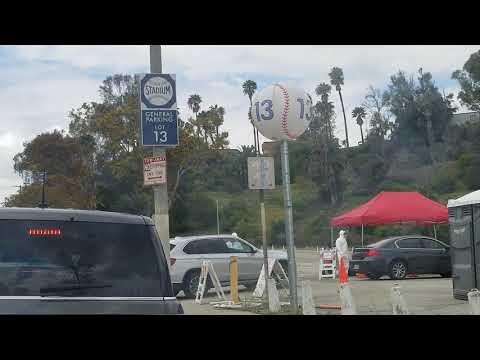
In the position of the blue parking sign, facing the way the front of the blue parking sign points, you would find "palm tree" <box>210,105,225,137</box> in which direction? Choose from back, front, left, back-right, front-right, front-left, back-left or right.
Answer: back

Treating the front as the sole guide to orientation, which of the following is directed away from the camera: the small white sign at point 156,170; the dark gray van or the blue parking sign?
the dark gray van

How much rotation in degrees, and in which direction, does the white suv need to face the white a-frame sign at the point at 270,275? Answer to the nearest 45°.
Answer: approximately 90° to its right

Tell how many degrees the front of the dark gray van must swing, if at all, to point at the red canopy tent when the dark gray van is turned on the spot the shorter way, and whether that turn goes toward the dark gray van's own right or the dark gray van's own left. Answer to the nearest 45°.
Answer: approximately 45° to the dark gray van's own right

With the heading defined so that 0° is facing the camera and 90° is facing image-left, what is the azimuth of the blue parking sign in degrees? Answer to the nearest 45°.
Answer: approximately 0°

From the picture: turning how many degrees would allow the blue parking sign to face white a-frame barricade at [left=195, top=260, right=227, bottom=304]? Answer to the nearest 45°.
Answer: approximately 180°

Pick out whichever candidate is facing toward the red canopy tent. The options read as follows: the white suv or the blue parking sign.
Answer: the white suv

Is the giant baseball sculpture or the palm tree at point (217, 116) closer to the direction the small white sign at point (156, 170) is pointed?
the giant baseball sculpture

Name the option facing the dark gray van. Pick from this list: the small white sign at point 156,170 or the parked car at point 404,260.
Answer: the small white sign

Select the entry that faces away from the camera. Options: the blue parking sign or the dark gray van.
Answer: the dark gray van

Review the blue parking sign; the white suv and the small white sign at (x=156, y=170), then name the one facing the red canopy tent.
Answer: the white suv

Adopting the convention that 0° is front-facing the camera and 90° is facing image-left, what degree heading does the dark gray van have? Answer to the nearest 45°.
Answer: approximately 180°

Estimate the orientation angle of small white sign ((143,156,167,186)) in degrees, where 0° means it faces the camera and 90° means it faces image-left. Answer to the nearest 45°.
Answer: approximately 0°

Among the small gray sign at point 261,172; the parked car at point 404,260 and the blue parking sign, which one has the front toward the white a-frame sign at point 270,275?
the small gray sign
